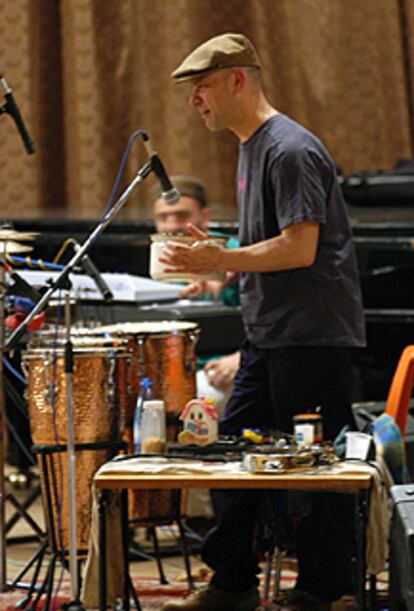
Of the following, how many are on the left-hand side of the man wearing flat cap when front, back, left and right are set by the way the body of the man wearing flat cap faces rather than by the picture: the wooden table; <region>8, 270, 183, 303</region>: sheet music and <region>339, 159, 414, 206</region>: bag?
1

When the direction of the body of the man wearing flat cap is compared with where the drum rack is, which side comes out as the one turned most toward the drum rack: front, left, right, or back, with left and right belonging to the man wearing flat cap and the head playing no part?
front

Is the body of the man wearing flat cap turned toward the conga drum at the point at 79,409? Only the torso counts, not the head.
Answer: yes

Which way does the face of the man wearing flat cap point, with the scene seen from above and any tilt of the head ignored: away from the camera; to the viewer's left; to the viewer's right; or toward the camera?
to the viewer's left

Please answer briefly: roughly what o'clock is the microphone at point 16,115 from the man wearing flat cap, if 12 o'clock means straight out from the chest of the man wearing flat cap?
The microphone is roughly at 12 o'clock from the man wearing flat cap.

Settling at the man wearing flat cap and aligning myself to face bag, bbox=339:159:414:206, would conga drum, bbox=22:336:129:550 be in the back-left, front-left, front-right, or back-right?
back-left

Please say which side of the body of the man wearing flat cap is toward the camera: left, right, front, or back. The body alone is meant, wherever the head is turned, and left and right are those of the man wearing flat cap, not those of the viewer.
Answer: left

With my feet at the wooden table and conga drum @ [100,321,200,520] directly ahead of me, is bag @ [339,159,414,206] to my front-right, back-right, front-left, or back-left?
front-right

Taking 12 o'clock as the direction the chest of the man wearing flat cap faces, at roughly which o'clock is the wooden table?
The wooden table is roughly at 9 o'clock from the man wearing flat cap.

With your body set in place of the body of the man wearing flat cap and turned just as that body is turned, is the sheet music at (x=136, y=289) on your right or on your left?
on your right

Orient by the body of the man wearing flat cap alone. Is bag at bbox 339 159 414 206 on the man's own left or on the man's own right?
on the man's own right
